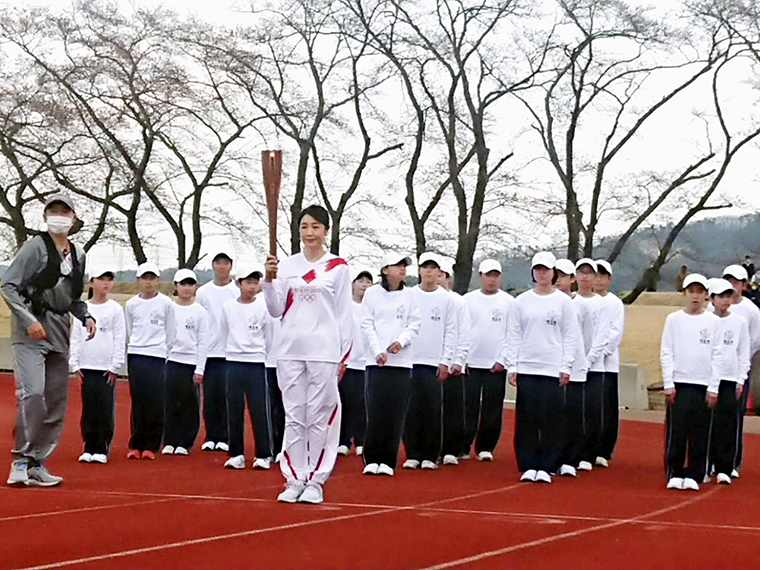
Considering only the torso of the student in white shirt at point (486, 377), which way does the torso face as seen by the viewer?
toward the camera

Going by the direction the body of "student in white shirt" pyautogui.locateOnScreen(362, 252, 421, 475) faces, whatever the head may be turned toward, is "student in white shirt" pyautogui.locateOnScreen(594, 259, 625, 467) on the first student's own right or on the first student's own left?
on the first student's own left

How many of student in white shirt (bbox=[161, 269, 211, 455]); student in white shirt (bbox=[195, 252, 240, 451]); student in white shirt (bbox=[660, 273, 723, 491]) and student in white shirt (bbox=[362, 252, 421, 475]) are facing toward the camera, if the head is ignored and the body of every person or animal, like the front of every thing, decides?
4

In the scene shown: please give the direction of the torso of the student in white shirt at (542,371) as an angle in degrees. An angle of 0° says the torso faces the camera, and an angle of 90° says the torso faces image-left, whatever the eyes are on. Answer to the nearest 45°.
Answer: approximately 0°

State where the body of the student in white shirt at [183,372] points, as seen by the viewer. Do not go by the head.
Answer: toward the camera

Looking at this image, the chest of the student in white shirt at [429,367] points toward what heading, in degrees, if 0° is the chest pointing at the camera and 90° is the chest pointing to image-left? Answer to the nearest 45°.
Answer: approximately 0°

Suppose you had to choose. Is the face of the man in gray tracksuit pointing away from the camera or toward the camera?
toward the camera

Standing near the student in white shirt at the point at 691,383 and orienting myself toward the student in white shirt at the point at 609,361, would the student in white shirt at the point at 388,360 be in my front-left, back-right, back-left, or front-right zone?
front-left

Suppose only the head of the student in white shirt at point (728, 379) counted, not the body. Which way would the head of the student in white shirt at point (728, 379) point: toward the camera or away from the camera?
toward the camera

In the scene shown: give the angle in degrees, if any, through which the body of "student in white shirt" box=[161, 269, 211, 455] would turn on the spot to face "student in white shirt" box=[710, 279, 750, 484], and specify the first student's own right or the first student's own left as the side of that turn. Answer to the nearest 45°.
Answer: approximately 45° to the first student's own left

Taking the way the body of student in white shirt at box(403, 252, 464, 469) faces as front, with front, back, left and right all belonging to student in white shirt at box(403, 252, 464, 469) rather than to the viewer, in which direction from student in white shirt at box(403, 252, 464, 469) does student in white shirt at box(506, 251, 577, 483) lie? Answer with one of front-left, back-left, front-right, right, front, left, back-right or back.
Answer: front-left

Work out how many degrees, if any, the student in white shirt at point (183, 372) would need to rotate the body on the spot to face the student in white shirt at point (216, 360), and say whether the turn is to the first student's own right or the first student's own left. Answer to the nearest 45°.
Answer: approximately 90° to the first student's own left

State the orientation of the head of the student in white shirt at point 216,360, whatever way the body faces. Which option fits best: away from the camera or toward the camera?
toward the camera
